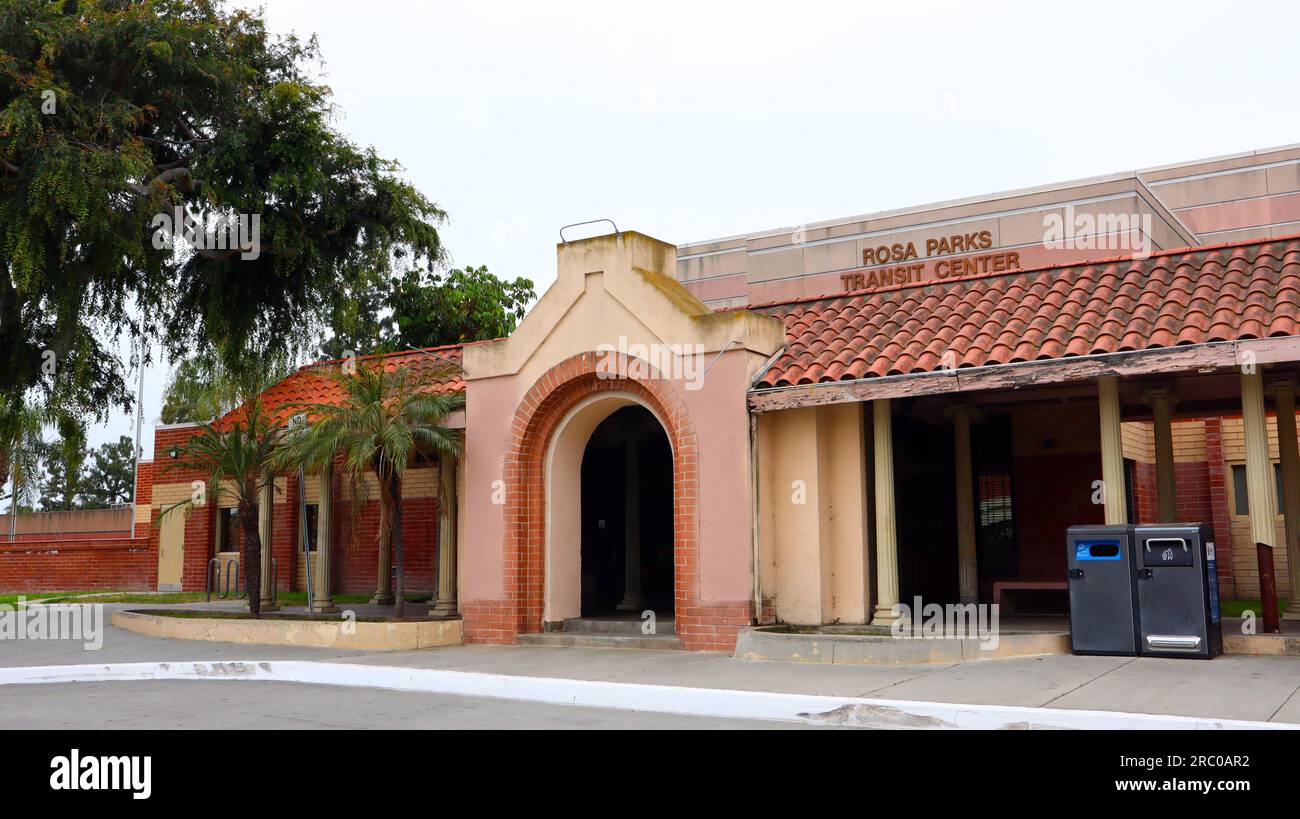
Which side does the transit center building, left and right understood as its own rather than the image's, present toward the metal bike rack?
right

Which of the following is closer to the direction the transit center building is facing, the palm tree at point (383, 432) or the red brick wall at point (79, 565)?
the palm tree

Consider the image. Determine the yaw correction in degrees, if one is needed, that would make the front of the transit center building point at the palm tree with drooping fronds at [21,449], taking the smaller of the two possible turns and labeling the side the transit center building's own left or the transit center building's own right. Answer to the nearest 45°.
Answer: approximately 90° to the transit center building's own right

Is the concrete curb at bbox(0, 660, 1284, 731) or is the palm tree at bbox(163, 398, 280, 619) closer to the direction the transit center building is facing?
the concrete curb

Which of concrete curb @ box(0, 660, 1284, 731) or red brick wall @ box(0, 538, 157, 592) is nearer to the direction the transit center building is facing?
the concrete curb

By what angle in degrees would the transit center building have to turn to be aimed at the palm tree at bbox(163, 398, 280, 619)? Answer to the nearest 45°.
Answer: approximately 45° to its right

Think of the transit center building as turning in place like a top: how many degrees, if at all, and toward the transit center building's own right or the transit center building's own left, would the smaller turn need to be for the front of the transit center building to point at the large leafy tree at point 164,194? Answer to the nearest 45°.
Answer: approximately 45° to the transit center building's own right

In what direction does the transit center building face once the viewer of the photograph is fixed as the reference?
facing the viewer and to the left of the viewer
